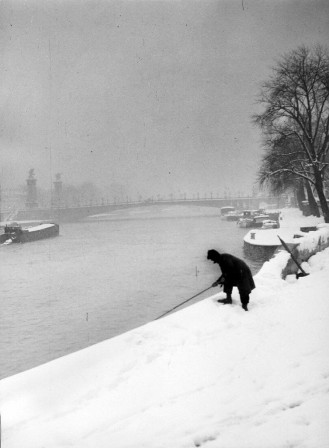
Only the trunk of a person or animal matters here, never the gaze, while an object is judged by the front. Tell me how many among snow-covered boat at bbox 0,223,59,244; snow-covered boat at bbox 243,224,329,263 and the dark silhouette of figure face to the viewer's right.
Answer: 1

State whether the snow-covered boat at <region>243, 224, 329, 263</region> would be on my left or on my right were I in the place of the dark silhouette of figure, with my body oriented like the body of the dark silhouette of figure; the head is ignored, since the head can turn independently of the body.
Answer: on my right

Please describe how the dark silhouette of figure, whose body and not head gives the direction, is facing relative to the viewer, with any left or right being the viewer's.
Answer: facing to the left of the viewer

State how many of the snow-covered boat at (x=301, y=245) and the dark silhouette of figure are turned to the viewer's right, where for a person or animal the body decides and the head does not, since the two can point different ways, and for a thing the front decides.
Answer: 0

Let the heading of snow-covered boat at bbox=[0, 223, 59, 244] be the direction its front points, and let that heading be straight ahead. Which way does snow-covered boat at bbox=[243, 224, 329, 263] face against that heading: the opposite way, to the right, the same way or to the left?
the opposite way

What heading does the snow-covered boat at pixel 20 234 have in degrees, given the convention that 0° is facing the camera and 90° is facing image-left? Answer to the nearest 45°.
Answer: approximately 270°

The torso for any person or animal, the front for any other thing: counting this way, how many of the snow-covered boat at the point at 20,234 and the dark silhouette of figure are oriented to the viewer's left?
1

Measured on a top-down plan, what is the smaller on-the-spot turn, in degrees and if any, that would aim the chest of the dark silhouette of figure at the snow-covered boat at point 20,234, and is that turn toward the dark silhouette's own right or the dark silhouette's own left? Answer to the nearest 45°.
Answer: approximately 45° to the dark silhouette's own right

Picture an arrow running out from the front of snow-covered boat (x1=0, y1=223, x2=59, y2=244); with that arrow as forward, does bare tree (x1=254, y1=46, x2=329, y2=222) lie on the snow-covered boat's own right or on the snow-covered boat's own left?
on the snow-covered boat's own right

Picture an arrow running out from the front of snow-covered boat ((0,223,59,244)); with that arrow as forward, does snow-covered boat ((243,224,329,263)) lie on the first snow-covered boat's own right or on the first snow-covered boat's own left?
on the first snow-covered boat's own right

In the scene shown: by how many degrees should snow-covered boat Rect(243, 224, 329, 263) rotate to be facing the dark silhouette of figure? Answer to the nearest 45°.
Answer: approximately 45° to its left
